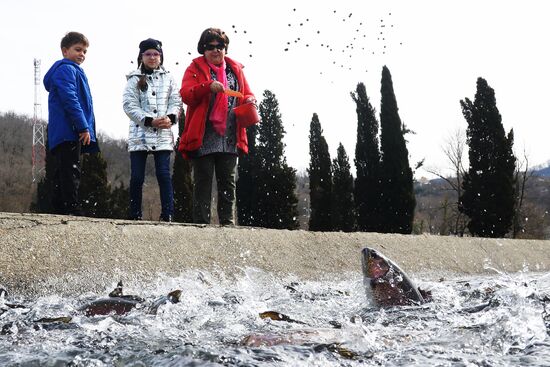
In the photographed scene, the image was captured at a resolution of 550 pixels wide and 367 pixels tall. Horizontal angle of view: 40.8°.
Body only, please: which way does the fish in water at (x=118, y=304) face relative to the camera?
to the viewer's left

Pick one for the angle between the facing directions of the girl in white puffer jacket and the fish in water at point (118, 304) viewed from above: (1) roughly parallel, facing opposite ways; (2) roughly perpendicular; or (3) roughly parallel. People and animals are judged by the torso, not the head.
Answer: roughly perpendicular

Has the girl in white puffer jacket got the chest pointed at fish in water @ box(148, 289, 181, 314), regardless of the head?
yes

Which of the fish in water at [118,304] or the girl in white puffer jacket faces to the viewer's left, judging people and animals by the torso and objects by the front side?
the fish in water

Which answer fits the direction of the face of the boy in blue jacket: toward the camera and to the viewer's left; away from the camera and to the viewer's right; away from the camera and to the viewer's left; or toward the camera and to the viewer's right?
toward the camera and to the viewer's right

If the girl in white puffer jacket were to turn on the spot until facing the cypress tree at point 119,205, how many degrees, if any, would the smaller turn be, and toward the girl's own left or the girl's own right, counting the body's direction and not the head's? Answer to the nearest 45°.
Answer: approximately 180°

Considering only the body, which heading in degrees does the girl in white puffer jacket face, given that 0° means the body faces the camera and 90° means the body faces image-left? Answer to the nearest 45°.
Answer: approximately 0°

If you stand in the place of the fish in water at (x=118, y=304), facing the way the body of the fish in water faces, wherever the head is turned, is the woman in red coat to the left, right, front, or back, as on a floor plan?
right

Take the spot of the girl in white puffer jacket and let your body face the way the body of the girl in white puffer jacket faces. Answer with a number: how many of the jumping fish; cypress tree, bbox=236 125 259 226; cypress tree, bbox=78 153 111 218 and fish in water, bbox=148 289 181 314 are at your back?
2

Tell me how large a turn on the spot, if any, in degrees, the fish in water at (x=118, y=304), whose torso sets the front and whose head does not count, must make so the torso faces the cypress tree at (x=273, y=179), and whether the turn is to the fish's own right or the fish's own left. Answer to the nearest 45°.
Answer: approximately 90° to the fish's own right

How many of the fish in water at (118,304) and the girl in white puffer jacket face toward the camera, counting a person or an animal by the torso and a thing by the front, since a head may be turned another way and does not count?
1
